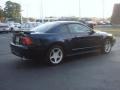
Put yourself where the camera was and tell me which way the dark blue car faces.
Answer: facing away from the viewer and to the right of the viewer
